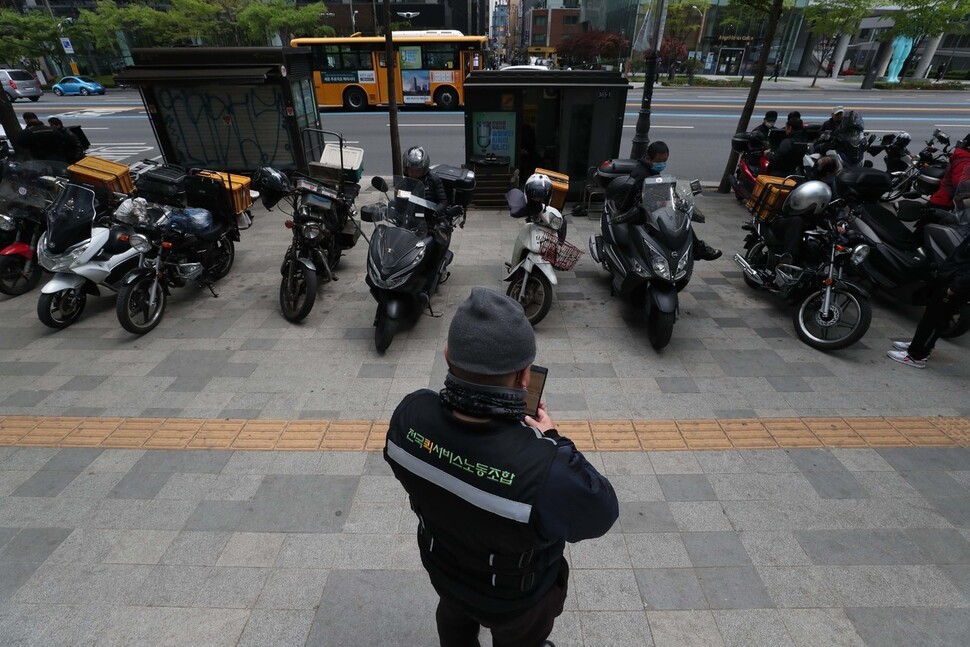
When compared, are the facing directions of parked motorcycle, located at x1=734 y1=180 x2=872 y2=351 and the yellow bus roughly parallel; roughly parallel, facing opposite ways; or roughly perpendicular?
roughly perpendicular

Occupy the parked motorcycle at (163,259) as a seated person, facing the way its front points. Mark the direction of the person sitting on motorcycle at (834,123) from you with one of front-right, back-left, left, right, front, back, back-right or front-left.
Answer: back-left

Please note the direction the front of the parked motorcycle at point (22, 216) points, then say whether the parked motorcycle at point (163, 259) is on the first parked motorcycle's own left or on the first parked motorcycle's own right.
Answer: on the first parked motorcycle's own left

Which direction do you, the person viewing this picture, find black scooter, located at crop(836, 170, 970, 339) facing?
facing the viewer and to the right of the viewer

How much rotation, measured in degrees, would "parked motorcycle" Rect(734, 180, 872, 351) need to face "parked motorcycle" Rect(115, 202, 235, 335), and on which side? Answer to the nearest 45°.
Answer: approximately 90° to its right

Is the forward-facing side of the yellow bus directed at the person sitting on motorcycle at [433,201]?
no

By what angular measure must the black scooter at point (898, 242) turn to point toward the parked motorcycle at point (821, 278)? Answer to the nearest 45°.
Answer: approximately 90° to its right

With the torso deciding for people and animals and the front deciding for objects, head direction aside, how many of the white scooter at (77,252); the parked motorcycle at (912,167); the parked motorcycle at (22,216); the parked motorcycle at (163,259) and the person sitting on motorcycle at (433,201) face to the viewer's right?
0

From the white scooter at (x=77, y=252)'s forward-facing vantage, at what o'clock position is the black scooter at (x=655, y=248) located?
The black scooter is roughly at 9 o'clock from the white scooter.

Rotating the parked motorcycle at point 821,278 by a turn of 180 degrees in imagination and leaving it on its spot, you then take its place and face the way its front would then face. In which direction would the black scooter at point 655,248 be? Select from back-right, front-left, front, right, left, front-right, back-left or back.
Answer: left

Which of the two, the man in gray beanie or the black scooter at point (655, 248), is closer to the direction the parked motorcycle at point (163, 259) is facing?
the man in gray beanie

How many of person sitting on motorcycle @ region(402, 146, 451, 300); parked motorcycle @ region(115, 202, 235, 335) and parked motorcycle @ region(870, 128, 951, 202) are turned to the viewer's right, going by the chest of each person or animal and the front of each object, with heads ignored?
0

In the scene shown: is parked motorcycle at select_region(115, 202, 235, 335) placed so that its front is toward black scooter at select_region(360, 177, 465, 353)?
no

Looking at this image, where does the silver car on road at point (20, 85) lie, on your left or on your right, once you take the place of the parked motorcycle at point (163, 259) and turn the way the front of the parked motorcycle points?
on your right

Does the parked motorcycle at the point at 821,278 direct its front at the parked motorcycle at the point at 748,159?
no
